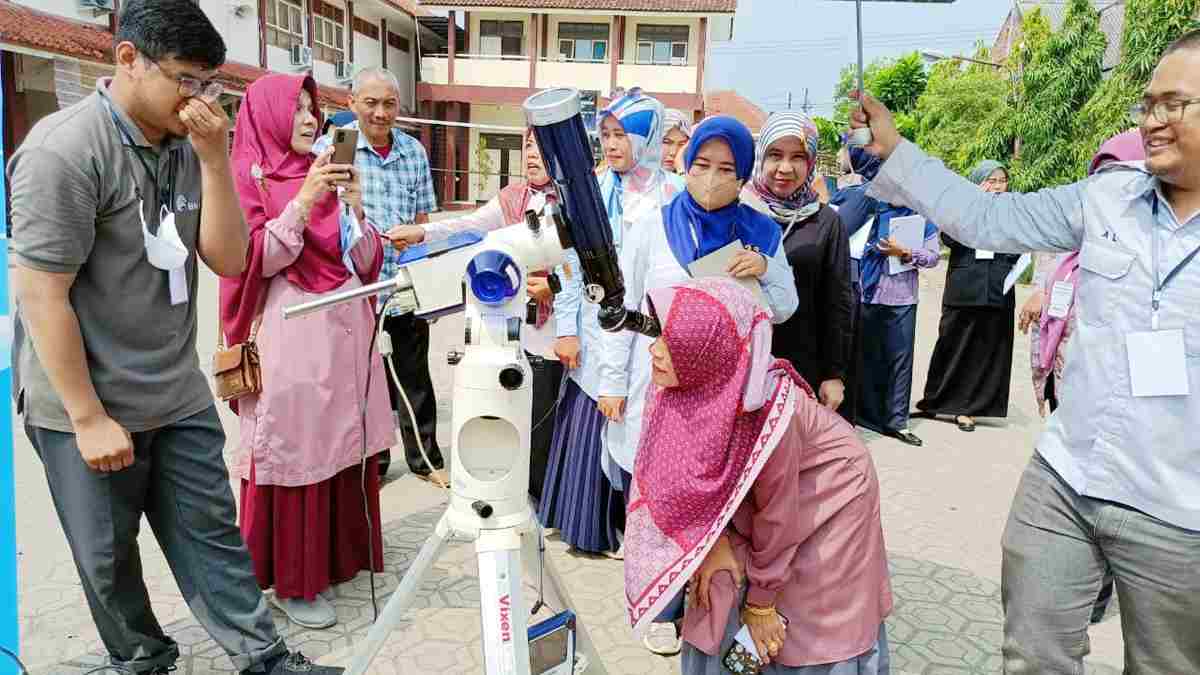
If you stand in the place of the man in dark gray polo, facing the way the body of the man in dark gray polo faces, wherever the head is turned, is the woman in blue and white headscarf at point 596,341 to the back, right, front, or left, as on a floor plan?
left

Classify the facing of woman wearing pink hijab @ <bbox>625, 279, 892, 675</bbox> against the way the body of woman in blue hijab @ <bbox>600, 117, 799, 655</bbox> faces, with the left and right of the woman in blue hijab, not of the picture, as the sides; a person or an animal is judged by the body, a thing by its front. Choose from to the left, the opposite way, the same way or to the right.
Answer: to the right

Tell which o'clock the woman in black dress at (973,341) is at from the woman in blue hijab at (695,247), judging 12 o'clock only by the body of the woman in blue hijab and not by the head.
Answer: The woman in black dress is roughly at 7 o'clock from the woman in blue hijab.

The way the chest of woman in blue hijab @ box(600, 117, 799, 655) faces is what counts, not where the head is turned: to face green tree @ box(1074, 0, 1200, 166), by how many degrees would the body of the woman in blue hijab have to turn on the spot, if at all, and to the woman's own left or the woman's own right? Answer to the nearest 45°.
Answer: approximately 135° to the woman's own left

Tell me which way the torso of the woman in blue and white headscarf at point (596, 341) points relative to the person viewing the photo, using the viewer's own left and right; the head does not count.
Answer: facing the viewer and to the left of the viewer

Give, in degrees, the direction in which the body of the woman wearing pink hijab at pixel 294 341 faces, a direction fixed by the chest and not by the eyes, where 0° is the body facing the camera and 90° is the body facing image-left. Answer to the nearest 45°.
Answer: approximately 315°

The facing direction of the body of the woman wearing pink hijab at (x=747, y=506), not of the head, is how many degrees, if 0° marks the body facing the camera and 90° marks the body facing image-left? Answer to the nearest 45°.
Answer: approximately 90°

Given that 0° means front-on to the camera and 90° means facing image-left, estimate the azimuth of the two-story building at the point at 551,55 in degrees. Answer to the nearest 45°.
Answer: approximately 0°

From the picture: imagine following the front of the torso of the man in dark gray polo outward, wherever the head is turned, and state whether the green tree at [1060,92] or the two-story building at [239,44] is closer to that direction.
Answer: the green tree

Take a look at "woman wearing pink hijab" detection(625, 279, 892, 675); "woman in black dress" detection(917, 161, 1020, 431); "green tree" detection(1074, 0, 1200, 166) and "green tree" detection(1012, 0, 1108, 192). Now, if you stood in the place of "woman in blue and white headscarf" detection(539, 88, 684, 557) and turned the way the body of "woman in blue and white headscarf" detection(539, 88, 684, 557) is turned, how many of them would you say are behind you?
3

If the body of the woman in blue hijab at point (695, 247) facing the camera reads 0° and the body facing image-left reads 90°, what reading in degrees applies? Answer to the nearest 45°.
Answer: approximately 0°

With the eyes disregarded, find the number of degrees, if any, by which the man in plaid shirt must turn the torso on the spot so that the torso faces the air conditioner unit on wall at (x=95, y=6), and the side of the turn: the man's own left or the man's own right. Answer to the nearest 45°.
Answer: approximately 180°

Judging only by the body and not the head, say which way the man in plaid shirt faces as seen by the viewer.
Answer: toward the camera

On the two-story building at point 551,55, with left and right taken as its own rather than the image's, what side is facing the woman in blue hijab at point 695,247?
front

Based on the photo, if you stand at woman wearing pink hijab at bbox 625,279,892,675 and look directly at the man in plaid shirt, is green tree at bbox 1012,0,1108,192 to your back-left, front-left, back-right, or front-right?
front-right
